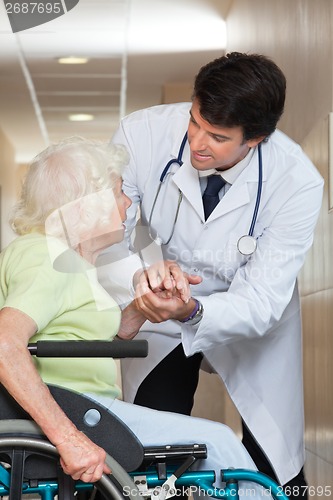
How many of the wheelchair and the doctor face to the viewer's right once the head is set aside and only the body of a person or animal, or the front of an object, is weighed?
1

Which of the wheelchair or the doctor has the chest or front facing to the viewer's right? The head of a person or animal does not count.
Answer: the wheelchair

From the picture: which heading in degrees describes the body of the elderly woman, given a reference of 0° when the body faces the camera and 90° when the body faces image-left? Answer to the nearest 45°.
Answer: approximately 270°

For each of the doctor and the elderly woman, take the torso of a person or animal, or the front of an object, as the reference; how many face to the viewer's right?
1

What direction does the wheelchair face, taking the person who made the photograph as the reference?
facing to the right of the viewer
